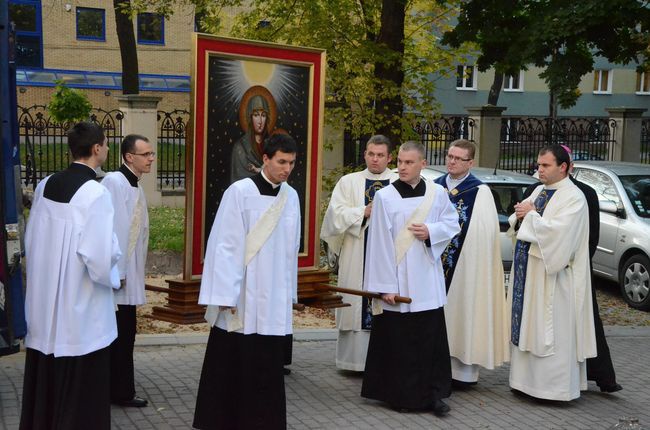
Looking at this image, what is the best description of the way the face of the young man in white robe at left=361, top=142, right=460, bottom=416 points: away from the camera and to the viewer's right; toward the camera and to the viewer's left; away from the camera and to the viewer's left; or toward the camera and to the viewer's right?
toward the camera and to the viewer's left

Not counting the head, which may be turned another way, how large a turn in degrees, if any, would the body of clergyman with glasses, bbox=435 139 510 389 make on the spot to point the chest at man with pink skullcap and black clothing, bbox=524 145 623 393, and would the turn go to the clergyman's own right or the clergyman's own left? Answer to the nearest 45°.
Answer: approximately 135° to the clergyman's own left

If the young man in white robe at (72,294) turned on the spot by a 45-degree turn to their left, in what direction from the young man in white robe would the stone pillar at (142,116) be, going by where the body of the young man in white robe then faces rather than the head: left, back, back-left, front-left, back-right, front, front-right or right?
front

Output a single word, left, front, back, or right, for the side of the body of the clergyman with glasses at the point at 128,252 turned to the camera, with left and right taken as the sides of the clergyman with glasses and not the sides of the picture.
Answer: right

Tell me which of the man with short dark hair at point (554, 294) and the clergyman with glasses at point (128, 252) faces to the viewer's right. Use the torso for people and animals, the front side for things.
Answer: the clergyman with glasses

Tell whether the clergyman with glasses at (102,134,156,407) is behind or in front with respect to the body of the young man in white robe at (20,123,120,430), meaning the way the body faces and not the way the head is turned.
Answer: in front

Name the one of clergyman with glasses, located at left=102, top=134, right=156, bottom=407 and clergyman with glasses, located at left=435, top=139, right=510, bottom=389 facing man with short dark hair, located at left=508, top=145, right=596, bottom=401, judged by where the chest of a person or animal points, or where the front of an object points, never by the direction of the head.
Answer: clergyman with glasses, located at left=102, top=134, right=156, bottom=407

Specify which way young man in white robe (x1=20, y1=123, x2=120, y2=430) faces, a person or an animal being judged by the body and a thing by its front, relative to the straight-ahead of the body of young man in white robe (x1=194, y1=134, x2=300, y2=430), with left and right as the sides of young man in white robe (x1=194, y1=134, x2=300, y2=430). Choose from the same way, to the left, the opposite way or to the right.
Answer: to the left

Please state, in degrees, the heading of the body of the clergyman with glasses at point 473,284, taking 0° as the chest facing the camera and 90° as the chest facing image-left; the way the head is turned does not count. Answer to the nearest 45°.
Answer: approximately 45°

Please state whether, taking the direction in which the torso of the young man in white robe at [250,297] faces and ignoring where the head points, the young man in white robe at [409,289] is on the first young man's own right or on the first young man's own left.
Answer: on the first young man's own left

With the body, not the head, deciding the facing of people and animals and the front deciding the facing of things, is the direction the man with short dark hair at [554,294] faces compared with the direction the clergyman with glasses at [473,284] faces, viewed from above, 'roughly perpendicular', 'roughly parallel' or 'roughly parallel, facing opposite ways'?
roughly parallel

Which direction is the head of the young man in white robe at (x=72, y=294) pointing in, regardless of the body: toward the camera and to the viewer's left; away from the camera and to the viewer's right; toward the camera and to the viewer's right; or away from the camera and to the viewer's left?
away from the camera and to the viewer's right

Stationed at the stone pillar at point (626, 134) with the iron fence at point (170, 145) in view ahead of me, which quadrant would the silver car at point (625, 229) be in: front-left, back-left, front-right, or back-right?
front-left

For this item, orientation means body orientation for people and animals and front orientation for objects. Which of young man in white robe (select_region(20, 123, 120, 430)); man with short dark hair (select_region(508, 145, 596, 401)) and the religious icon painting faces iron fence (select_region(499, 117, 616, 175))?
the young man in white robe

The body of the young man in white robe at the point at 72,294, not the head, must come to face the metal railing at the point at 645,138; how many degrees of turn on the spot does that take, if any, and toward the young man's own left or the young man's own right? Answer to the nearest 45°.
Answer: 0° — they already face it

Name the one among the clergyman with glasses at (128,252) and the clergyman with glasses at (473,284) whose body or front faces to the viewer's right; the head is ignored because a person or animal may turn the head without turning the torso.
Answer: the clergyman with glasses at (128,252)

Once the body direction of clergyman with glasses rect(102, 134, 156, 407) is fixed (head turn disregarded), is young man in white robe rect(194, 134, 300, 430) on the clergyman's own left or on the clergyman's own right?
on the clergyman's own right
